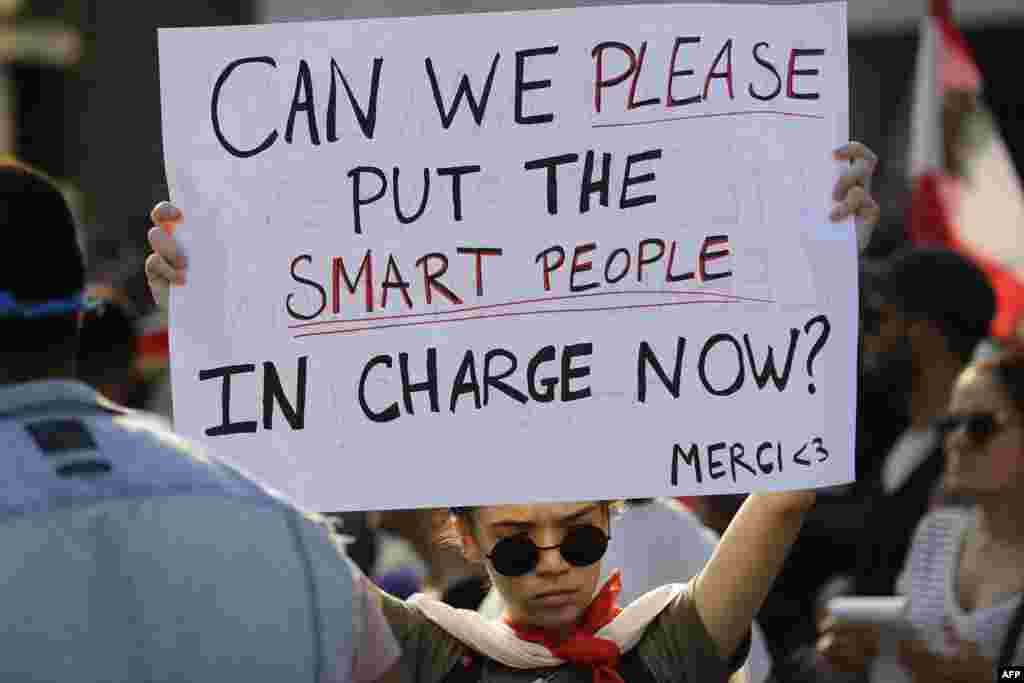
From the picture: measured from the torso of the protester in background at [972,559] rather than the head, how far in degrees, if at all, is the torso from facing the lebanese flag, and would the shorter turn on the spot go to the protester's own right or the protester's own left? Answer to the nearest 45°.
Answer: approximately 135° to the protester's own right

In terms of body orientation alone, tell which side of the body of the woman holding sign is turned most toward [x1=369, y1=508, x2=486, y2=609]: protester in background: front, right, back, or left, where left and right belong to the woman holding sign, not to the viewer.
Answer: back

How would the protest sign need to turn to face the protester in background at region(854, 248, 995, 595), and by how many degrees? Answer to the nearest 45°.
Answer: approximately 135° to its left

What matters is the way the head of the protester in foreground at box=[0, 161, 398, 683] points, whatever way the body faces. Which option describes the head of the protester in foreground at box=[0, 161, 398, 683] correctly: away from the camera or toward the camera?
away from the camera

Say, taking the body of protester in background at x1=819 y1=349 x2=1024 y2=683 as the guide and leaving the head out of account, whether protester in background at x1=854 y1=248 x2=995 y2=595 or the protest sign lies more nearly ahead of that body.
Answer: the protest sign

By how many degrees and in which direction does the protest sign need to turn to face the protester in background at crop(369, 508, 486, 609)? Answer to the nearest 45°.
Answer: approximately 180°

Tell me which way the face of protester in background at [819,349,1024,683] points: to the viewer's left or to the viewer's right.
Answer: to the viewer's left
